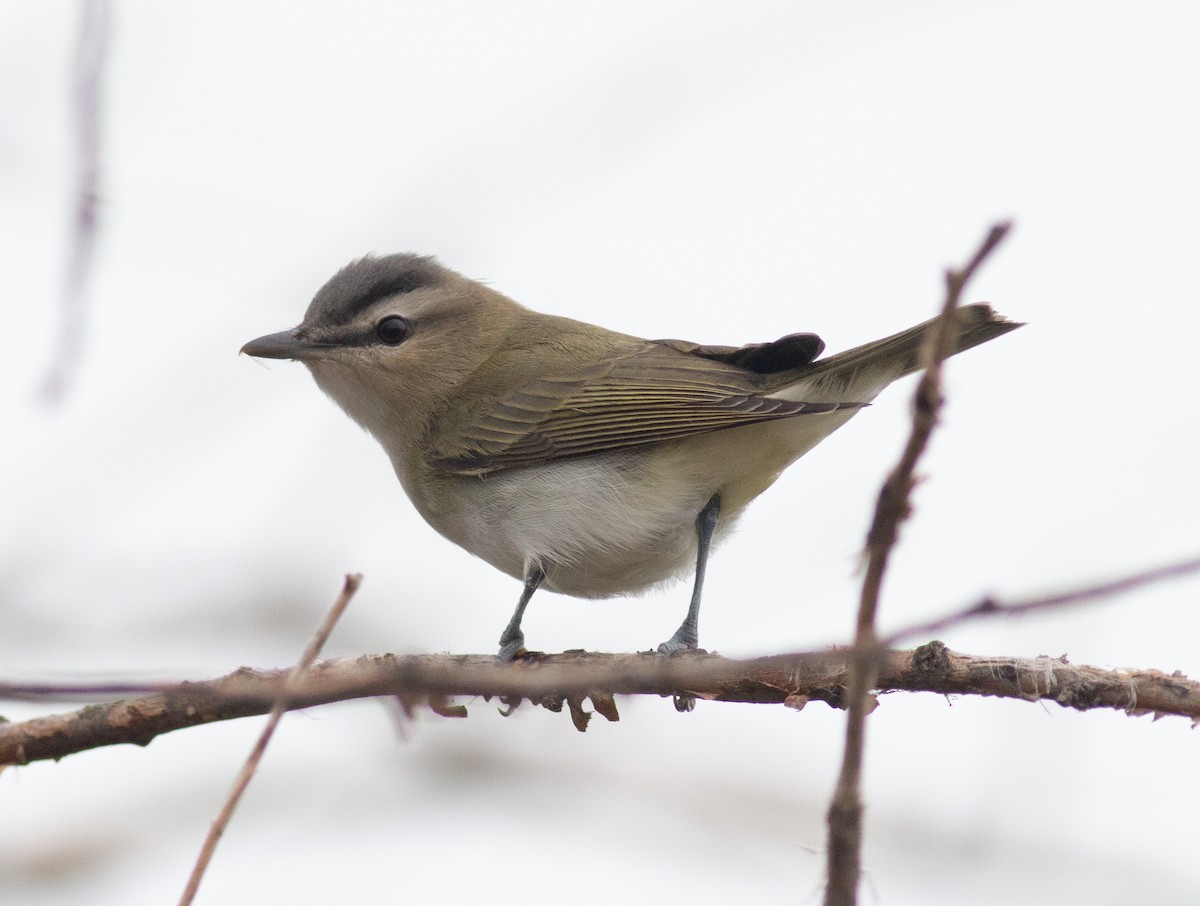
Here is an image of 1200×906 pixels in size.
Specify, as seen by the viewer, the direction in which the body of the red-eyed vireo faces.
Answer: to the viewer's left

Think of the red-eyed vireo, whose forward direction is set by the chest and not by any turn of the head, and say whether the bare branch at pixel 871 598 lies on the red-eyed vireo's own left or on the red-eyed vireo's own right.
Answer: on the red-eyed vireo's own left

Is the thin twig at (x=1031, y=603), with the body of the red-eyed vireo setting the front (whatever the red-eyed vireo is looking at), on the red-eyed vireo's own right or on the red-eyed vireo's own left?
on the red-eyed vireo's own left

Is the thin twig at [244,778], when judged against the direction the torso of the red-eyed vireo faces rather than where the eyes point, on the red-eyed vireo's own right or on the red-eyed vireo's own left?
on the red-eyed vireo's own left
